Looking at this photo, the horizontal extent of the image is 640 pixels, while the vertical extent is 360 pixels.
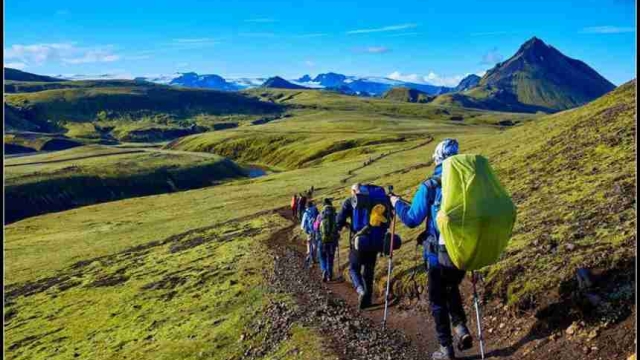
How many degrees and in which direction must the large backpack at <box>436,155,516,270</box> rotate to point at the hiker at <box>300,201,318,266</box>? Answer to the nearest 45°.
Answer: approximately 180°

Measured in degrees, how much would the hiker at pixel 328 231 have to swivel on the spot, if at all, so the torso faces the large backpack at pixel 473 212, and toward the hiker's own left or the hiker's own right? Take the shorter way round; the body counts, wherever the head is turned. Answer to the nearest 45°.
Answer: approximately 180°

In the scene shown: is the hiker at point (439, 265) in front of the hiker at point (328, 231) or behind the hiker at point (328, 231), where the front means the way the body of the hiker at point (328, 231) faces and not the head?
behind

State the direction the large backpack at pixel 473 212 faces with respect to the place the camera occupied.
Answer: facing the viewer and to the right of the viewer

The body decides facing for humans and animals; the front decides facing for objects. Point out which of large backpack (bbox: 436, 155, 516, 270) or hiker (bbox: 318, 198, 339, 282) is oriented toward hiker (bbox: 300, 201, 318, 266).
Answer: hiker (bbox: 318, 198, 339, 282)

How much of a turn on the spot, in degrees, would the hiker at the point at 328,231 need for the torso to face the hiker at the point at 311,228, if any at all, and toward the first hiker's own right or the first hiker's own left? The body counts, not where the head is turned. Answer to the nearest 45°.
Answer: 0° — they already face them

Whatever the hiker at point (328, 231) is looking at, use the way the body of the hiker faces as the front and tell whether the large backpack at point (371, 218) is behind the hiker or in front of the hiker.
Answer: behind

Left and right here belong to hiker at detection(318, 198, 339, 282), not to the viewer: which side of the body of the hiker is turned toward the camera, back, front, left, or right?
back
